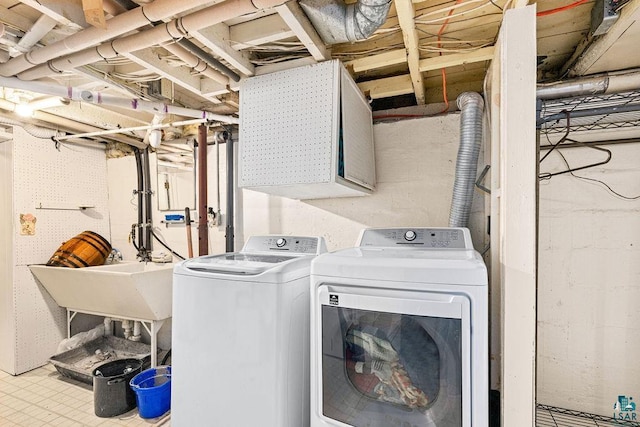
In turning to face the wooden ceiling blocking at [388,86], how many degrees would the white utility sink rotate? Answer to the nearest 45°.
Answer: approximately 90° to its left

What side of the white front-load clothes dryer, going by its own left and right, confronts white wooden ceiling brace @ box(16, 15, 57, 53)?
right

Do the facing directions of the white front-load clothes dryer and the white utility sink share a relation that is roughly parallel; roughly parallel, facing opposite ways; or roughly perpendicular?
roughly parallel

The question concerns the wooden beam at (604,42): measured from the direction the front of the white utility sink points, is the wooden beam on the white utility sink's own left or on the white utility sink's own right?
on the white utility sink's own left

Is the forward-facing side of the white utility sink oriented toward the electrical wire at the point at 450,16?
no

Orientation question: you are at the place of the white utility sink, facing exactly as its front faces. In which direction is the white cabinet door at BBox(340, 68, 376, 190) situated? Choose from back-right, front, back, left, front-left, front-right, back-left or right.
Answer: left

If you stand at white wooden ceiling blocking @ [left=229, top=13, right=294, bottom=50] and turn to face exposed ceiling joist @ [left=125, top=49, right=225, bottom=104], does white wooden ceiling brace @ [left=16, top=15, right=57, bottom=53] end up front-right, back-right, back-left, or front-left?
front-left

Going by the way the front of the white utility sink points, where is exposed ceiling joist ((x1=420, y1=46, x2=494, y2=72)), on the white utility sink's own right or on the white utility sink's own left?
on the white utility sink's own left

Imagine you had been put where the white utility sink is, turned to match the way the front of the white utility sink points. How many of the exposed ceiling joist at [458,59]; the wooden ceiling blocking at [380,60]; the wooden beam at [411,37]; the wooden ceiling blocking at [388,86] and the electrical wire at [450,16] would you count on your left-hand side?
5

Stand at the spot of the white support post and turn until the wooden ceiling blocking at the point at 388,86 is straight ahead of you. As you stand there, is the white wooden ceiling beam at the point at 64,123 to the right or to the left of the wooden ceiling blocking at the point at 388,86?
left

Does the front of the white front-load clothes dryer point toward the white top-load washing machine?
no

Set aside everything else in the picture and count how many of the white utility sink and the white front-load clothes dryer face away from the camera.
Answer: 0

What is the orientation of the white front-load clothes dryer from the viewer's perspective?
toward the camera

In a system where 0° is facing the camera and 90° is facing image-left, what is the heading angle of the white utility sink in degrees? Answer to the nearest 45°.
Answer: approximately 45°

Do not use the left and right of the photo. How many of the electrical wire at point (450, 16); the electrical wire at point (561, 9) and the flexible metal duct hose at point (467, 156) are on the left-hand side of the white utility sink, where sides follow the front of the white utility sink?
3

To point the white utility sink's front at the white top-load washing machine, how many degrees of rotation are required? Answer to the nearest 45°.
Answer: approximately 45° to its left
